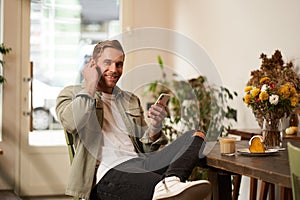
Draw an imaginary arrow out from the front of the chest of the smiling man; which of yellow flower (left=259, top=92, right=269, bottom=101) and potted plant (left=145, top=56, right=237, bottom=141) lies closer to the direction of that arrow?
the yellow flower

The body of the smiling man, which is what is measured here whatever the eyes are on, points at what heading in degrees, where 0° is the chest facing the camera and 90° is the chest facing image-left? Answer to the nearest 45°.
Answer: approximately 315°

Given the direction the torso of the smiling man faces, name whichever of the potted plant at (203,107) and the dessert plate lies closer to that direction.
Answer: the dessert plate

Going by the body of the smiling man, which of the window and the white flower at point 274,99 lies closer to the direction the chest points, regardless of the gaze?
the white flower

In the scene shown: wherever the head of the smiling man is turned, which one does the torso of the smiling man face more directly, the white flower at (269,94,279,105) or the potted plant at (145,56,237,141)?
the white flower

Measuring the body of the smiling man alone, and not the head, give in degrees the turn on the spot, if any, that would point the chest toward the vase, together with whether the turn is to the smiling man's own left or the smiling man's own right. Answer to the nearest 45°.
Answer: approximately 45° to the smiling man's own left

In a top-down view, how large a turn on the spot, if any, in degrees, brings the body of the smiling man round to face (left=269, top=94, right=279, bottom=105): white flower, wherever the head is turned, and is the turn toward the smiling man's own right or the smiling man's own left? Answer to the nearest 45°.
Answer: approximately 45° to the smiling man's own left

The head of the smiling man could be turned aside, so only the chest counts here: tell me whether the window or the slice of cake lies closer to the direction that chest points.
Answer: the slice of cake

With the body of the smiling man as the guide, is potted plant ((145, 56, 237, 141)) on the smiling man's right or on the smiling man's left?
on the smiling man's left
